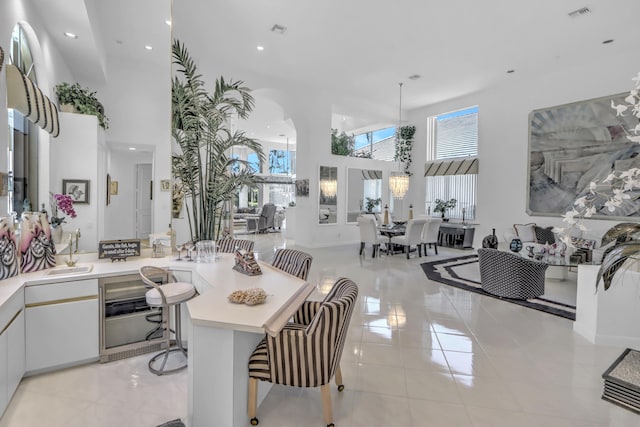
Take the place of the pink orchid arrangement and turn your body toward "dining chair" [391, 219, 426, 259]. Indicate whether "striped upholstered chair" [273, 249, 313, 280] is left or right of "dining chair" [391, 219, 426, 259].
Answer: right

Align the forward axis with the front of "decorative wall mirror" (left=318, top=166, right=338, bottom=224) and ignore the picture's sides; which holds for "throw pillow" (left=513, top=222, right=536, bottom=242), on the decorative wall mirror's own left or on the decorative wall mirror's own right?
on the decorative wall mirror's own left

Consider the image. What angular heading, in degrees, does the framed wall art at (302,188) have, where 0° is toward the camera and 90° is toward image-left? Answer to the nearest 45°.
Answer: approximately 0°

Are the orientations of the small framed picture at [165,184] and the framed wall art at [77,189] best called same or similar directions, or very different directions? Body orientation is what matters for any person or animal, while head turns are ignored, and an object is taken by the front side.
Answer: same or similar directions

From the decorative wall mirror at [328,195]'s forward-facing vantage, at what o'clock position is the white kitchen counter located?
The white kitchen counter is roughly at 12 o'clock from the decorative wall mirror.

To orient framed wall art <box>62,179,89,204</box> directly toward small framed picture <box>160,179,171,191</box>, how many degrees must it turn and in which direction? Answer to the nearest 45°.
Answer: approximately 90° to its left

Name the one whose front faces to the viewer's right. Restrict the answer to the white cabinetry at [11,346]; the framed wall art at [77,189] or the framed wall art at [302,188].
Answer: the white cabinetry

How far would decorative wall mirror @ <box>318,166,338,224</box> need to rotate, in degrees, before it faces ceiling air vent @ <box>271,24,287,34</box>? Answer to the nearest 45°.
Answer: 0° — it already faces it

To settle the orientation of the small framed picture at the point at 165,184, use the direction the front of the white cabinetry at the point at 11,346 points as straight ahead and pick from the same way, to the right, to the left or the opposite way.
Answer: to the right

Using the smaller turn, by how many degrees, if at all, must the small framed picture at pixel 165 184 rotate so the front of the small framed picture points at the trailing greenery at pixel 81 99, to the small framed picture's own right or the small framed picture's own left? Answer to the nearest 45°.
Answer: approximately 90° to the small framed picture's own right

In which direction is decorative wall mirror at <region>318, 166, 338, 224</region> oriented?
toward the camera

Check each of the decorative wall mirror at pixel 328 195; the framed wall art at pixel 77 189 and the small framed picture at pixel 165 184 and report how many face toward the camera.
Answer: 3

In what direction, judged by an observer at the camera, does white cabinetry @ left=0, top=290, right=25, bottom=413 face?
facing to the right of the viewer

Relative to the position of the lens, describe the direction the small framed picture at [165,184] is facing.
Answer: facing the viewer

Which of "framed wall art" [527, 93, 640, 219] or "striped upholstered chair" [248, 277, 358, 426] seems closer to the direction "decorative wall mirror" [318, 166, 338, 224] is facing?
the striped upholstered chair
